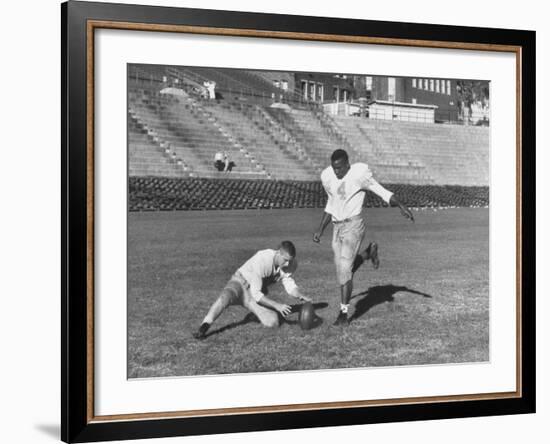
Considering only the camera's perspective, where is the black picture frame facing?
facing the viewer and to the right of the viewer
